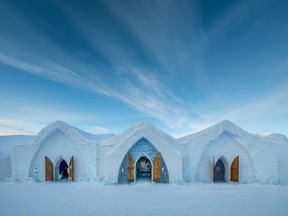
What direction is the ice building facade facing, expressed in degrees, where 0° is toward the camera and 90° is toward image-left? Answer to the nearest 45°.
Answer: approximately 0°

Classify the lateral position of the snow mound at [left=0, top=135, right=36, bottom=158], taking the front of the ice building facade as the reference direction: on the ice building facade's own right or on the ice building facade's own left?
on the ice building facade's own right
